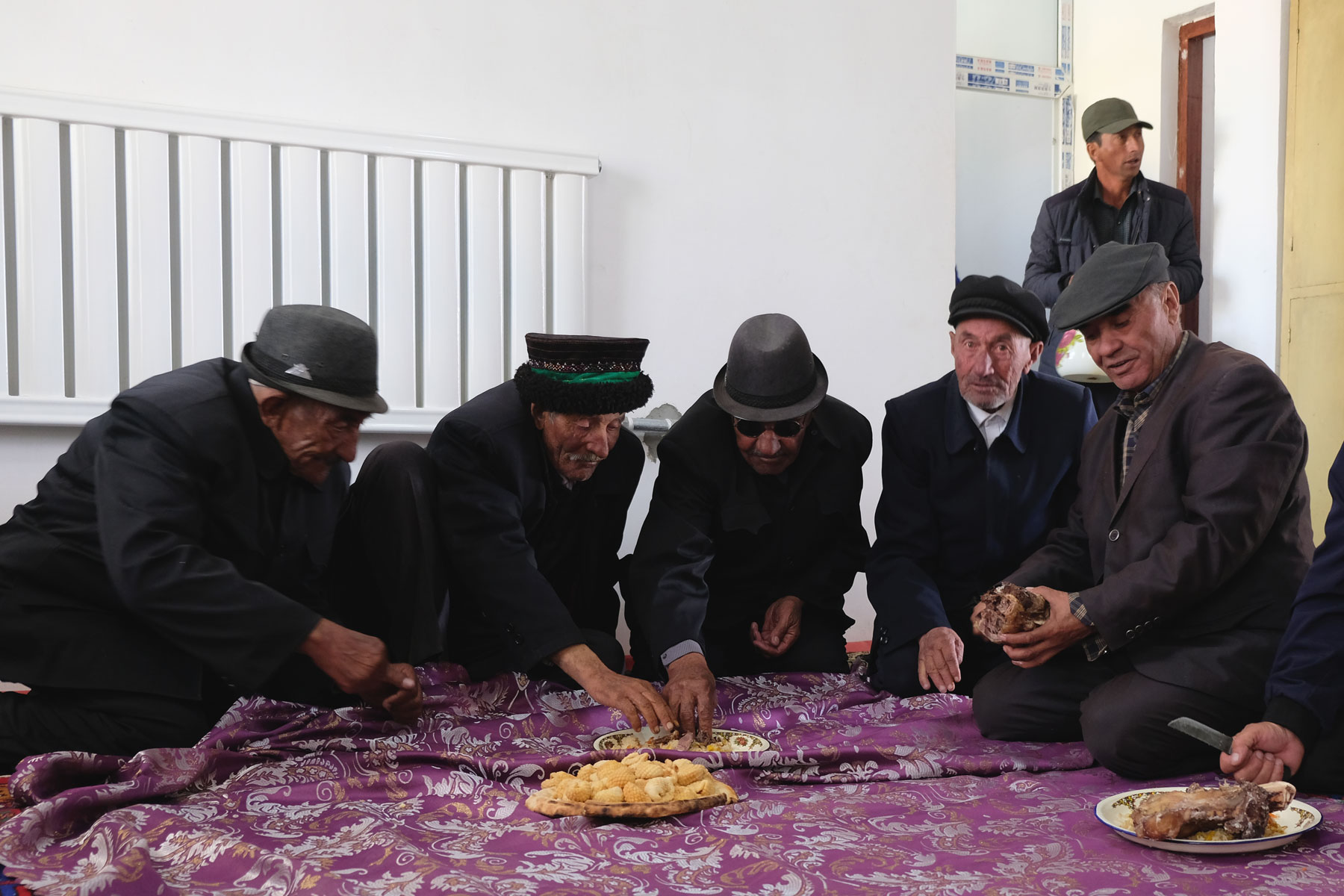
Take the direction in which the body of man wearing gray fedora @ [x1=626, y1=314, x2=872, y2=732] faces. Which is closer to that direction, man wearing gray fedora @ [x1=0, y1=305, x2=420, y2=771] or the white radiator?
the man wearing gray fedora

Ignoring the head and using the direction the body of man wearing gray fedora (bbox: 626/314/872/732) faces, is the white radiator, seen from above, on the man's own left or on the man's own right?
on the man's own right

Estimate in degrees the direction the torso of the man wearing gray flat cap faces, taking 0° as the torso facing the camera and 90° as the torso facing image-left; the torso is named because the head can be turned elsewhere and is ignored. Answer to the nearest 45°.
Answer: approximately 45°

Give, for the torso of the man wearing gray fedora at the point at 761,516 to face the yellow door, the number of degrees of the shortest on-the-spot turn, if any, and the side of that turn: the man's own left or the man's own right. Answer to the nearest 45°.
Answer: approximately 135° to the man's own left

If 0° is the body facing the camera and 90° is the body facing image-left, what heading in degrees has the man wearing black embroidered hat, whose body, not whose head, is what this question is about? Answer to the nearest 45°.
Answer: approximately 315°

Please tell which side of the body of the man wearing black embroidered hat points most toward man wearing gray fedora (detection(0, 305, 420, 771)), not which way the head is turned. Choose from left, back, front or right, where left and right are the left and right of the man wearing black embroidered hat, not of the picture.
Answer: right

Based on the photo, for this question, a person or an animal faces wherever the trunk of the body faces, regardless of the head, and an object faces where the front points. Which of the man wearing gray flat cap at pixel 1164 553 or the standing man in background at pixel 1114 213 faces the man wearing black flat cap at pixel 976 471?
the standing man in background
